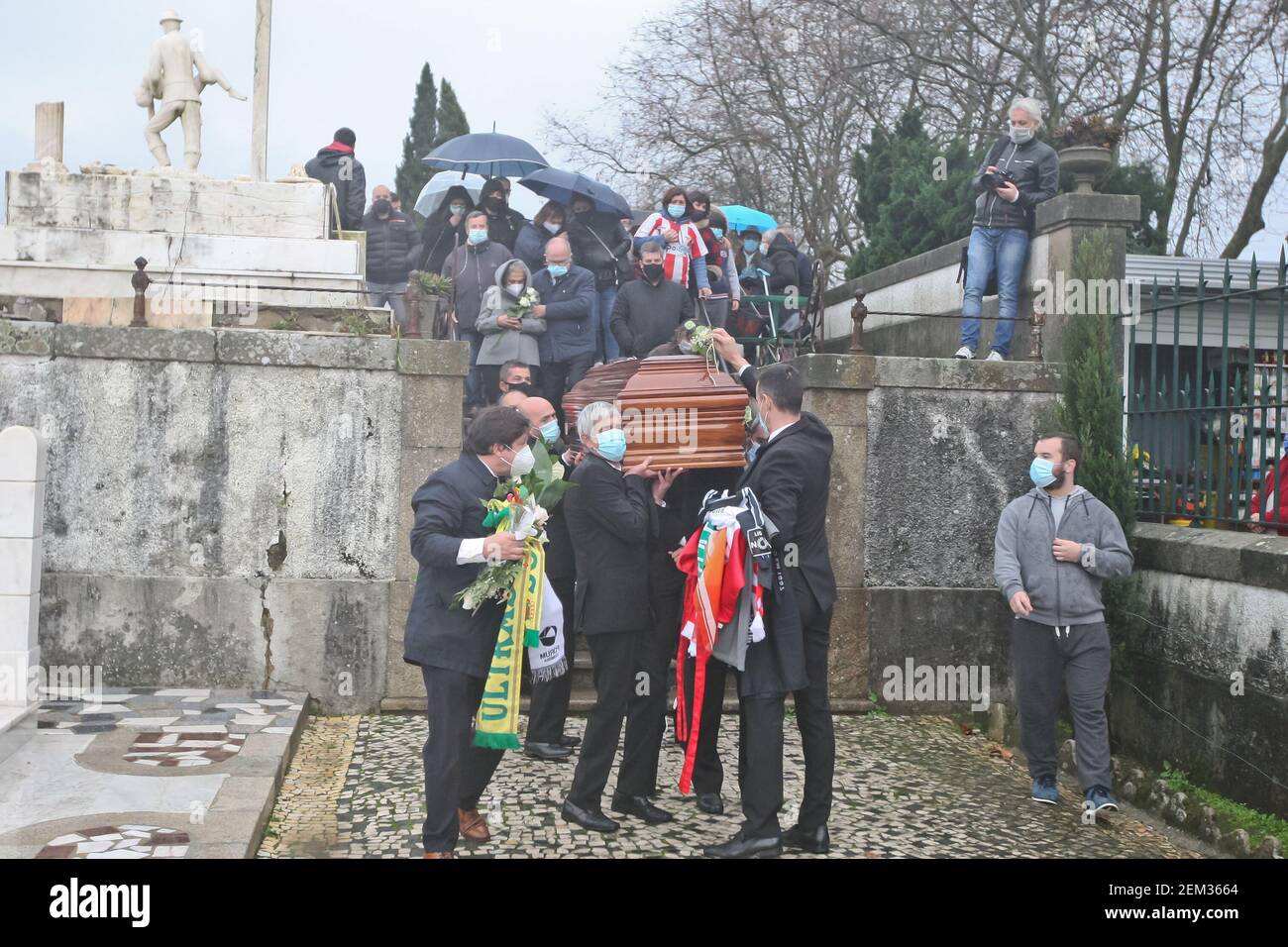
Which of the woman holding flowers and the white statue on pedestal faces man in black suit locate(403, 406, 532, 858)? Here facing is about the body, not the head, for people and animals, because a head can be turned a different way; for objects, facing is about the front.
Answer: the woman holding flowers

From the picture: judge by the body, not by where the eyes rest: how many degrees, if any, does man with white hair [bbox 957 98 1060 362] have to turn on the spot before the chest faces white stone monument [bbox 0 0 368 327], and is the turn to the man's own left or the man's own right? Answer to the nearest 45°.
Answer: approximately 45° to the man's own right

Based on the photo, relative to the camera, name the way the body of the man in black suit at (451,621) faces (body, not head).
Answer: to the viewer's right

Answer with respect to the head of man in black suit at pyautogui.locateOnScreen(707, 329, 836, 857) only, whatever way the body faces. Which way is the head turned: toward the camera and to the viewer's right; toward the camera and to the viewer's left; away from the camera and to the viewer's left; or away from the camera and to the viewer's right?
away from the camera and to the viewer's left

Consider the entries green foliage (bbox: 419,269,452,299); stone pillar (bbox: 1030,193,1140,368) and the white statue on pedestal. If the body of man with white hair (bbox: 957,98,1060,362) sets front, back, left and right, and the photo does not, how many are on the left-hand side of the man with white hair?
1

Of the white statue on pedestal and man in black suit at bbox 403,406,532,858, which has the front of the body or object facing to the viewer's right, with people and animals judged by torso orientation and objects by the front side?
the man in black suit

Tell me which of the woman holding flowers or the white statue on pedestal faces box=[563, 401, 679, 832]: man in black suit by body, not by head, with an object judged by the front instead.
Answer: the woman holding flowers

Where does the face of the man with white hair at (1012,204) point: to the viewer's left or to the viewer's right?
to the viewer's left

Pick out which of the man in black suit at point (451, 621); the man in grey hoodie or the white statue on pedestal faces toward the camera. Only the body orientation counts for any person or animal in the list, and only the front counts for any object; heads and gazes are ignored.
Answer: the man in grey hoodie

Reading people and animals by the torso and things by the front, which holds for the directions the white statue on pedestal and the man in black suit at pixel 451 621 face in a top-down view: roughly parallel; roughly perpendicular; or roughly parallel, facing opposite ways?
roughly perpendicular
